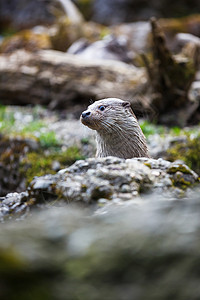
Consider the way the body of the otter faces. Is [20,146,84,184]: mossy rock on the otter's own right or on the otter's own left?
on the otter's own right

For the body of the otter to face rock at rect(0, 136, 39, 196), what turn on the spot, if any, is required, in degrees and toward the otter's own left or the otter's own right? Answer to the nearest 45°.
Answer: approximately 45° to the otter's own right

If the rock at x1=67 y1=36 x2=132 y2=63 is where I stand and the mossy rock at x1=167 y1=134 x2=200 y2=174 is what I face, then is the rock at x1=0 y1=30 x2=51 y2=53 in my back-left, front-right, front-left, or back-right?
back-right
